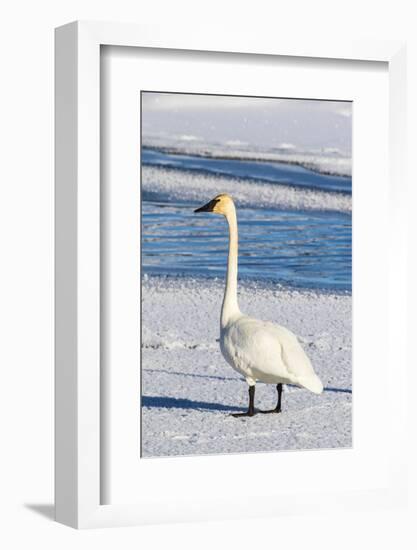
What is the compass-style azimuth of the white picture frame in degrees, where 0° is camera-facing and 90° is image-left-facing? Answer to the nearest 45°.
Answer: approximately 315°
